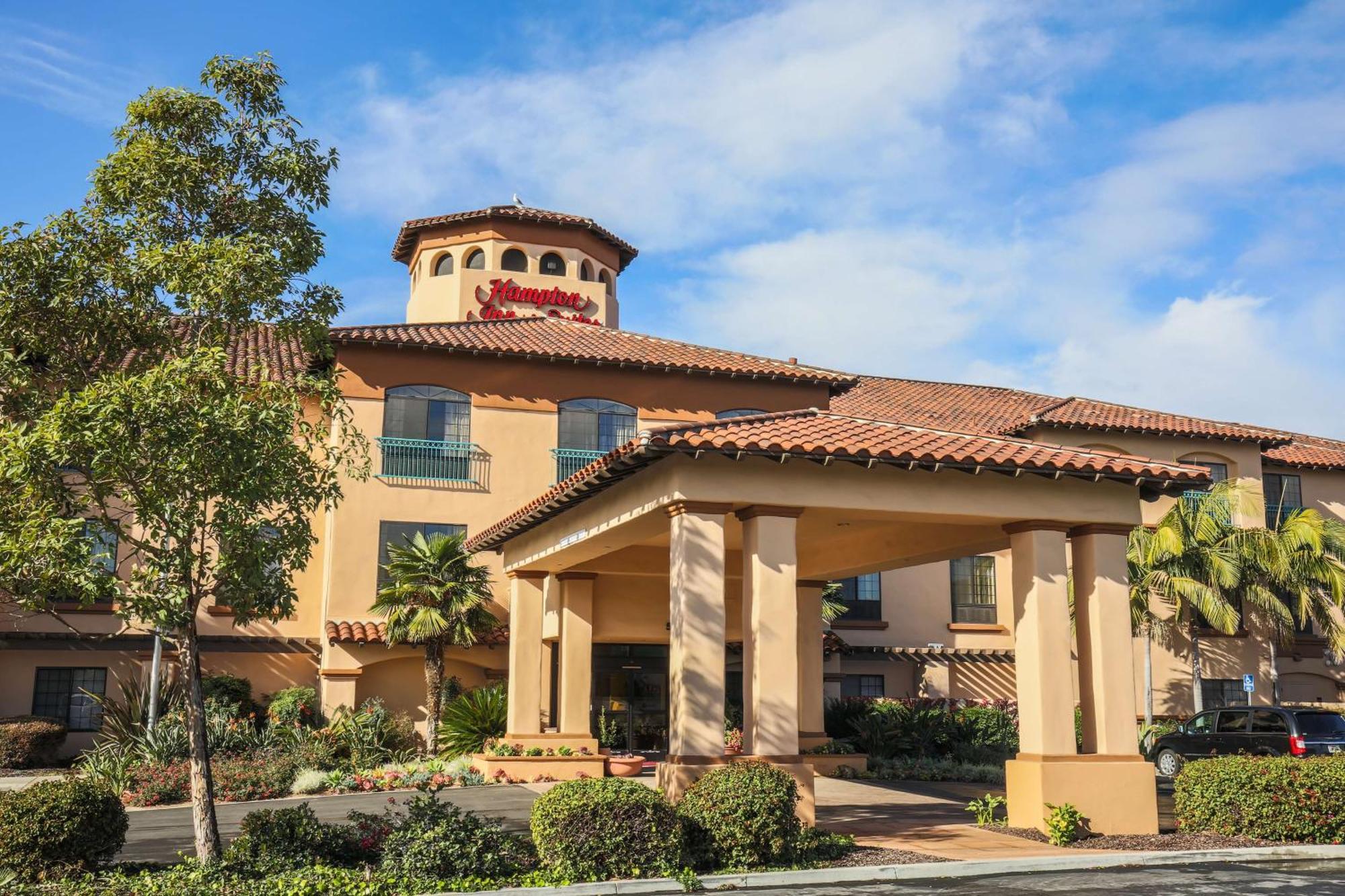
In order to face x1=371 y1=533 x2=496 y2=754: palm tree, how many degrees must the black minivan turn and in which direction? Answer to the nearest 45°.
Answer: approximately 45° to its left

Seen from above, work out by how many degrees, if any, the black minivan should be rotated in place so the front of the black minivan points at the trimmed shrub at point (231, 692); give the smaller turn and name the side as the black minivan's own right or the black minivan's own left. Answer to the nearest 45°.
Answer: approximately 45° to the black minivan's own left

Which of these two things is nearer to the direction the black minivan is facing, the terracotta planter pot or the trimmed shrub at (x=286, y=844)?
the terracotta planter pot

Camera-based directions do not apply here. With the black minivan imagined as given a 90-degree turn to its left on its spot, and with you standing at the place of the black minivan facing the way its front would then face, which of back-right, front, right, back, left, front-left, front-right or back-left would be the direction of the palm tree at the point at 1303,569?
back-right

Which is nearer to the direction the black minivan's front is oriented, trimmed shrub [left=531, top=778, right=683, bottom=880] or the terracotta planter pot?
the terracotta planter pot

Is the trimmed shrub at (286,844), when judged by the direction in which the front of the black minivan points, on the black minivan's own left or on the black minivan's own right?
on the black minivan's own left

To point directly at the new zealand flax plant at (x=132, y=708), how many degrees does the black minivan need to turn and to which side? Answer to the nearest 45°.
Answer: approximately 45° to its left

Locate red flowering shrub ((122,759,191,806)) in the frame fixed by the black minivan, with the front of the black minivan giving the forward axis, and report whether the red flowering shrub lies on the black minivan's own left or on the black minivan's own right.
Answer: on the black minivan's own left

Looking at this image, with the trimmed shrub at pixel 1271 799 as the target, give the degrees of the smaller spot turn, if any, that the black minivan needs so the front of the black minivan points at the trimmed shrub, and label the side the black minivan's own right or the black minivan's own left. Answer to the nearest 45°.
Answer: approximately 135° to the black minivan's own left

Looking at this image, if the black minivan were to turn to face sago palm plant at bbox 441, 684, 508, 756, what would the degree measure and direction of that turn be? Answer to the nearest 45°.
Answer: approximately 45° to its left

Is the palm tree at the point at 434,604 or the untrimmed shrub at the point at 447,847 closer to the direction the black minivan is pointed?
the palm tree

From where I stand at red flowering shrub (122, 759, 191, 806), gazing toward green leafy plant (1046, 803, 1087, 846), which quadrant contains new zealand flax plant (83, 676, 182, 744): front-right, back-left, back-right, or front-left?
back-left

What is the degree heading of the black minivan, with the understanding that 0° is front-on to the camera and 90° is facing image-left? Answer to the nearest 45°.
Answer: approximately 135°
